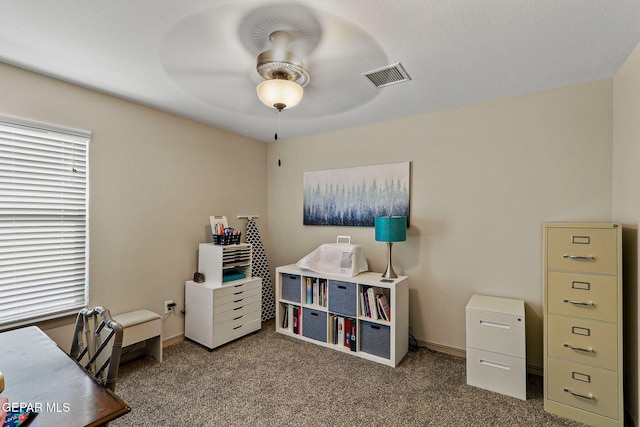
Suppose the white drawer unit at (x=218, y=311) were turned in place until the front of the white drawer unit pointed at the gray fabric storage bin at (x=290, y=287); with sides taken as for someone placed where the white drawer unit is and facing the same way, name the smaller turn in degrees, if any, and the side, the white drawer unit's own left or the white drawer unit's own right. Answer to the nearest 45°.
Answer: approximately 45° to the white drawer unit's own left

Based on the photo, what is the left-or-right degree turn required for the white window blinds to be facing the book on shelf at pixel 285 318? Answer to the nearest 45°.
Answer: approximately 45° to its left

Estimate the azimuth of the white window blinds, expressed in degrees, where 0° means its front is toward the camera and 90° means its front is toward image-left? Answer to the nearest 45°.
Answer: approximately 315°

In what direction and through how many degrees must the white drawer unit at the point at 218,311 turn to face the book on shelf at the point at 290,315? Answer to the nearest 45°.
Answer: approximately 45° to its left

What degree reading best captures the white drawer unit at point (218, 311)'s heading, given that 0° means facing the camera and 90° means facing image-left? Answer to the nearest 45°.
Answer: approximately 315°

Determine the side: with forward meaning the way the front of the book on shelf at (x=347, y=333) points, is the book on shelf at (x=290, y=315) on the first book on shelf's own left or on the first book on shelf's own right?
on the first book on shelf's own right

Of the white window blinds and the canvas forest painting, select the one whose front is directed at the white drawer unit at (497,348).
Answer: the white window blinds

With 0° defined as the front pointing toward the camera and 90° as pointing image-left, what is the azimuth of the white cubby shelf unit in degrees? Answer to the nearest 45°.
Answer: approximately 45°
